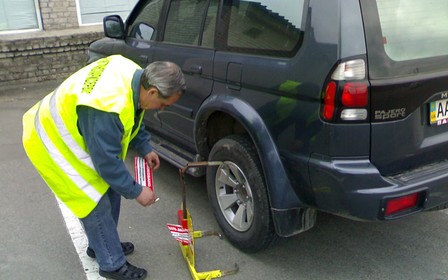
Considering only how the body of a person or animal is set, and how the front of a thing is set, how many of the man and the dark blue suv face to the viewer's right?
1

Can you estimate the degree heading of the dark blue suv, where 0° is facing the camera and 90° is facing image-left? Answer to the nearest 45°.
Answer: approximately 135°

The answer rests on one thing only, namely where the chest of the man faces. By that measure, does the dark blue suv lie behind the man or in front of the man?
in front

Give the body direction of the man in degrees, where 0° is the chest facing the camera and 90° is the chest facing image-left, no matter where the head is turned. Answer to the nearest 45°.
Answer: approximately 270°

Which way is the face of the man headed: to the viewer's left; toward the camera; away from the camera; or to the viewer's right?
to the viewer's right
